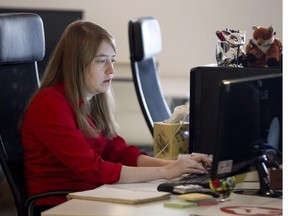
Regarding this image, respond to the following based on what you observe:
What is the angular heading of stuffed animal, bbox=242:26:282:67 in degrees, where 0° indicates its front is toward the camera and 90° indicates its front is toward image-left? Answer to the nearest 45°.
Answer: approximately 0°

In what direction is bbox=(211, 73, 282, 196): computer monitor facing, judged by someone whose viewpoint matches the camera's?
facing away from the viewer and to the left of the viewer

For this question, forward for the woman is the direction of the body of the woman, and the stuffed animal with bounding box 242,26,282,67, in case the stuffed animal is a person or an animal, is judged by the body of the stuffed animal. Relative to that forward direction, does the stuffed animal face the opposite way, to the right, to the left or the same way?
to the right

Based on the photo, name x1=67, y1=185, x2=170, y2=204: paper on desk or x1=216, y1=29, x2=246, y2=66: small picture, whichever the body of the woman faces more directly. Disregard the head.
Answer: the small picture

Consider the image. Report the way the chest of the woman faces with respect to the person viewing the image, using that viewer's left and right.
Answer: facing to the right of the viewer

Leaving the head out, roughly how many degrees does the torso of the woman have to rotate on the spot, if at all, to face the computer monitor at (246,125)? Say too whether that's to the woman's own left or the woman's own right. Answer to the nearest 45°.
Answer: approximately 45° to the woman's own right

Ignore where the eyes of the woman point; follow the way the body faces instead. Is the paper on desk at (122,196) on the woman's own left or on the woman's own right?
on the woman's own right
